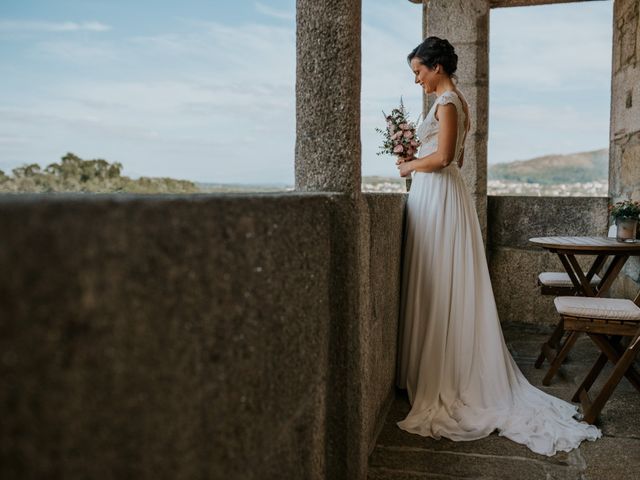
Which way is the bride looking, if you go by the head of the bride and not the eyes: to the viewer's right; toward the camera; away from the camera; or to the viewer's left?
to the viewer's left

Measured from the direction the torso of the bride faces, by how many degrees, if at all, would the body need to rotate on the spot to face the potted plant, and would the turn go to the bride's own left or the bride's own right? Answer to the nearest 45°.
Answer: approximately 135° to the bride's own right

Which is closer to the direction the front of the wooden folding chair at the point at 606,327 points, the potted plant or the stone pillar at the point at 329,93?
the stone pillar

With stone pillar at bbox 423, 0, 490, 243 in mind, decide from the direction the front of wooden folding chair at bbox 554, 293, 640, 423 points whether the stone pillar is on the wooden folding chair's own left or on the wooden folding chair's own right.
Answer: on the wooden folding chair's own right

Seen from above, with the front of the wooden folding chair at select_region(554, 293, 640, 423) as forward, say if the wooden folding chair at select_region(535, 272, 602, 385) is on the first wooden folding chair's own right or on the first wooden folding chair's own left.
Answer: on the first wooden folding chair's own right

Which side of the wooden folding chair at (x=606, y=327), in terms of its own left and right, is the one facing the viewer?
left

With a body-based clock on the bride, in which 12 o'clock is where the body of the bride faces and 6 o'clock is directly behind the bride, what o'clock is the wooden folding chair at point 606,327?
The wooden folding chair is roughly at 6 o'clock from the bride.

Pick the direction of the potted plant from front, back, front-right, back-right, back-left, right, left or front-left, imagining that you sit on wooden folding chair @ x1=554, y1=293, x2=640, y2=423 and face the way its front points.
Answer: right

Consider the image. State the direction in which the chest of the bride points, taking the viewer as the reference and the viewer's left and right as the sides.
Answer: facing to the left of the viewer

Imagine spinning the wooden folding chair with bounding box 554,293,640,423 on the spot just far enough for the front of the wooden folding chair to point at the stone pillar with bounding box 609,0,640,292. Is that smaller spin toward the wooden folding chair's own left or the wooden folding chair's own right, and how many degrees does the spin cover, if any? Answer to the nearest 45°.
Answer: approximately 90° to the wooden folding chair's own right

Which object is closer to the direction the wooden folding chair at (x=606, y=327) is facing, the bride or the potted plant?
the bride
